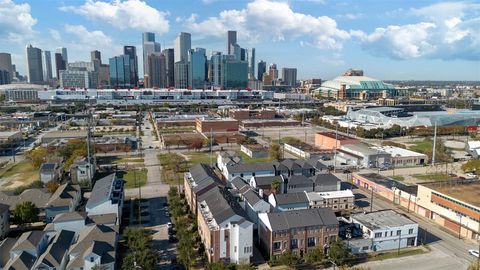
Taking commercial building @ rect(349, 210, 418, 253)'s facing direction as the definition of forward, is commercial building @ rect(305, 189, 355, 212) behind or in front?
behind

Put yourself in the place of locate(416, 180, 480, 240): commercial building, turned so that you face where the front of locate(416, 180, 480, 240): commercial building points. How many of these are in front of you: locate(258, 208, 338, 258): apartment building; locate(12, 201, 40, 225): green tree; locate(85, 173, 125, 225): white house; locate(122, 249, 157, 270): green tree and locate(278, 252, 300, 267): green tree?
5

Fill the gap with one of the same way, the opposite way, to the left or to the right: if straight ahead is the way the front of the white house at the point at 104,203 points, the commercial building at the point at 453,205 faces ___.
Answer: the opposite way

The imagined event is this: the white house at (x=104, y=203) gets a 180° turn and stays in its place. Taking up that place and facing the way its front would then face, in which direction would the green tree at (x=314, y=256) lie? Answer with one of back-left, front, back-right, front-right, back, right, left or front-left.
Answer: back-left

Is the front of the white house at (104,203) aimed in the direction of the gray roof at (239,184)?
yes

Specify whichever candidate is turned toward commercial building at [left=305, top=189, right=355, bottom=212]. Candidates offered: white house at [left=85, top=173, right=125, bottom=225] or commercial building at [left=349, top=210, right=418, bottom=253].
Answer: the white house

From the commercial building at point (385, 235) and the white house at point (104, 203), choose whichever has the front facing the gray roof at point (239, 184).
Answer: the white house

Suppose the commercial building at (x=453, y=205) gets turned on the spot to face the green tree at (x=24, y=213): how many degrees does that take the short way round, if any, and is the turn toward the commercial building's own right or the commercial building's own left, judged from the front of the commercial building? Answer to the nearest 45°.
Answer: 0° — it already faces it

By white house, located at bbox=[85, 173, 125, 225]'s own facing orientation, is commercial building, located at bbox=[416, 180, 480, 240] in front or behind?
in front

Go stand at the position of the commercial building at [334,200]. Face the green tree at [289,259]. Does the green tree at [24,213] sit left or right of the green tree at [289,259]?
right

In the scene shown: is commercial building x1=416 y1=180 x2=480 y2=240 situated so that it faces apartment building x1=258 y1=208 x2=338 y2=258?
yes

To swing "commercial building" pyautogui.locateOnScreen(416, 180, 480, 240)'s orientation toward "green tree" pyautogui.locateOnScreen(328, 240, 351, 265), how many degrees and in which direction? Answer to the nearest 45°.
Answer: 0° — it already faces it

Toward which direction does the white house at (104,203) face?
to the viewer's right
